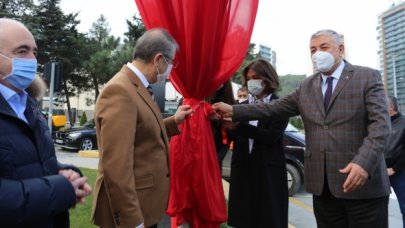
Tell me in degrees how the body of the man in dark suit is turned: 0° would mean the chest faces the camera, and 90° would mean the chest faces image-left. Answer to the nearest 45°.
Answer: approximately 45°

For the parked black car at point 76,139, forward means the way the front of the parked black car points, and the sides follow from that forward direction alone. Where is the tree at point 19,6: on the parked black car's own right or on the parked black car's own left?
on the parked black car's own right

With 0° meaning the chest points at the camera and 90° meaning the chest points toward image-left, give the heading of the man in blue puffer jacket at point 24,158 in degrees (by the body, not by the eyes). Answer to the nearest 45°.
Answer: approximately 315°

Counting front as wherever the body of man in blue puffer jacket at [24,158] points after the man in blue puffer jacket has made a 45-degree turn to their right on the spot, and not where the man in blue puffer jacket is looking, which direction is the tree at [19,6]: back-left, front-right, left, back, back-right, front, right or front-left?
back

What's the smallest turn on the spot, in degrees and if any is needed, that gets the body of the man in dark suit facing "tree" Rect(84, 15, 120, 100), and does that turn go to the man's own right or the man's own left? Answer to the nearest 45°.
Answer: approximately 90° to the man's own right

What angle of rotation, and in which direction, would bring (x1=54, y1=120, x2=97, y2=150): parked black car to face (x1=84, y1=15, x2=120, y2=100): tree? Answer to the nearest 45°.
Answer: approximately 135° to its right

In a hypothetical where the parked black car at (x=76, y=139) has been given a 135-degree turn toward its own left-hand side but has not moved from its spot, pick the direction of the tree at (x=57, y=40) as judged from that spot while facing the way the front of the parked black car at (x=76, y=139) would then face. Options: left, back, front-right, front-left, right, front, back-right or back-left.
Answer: left

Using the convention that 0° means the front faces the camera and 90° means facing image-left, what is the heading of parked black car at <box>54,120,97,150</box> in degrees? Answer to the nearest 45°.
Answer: approximately 45°
